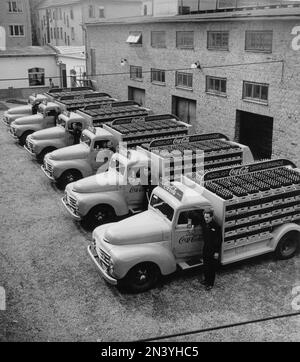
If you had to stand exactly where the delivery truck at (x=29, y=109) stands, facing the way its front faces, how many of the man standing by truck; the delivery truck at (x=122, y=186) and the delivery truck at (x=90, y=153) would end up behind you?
0

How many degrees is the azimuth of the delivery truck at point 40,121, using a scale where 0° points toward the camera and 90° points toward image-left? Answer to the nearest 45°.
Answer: approximately 45°

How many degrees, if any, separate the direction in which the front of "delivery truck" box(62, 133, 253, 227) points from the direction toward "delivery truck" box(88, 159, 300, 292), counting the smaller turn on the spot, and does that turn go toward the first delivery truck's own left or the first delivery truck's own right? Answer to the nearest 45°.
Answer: approximately 90° to the first delivery truck's own left

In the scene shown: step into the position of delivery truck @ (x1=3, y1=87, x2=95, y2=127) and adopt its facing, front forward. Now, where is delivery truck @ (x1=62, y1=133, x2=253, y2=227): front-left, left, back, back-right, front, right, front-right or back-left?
front-left

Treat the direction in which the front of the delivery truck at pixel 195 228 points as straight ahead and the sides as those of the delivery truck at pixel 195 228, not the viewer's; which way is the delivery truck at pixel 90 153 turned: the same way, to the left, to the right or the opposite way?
the same way

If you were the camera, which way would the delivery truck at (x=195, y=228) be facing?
facing the viewer and to the left of the viewer

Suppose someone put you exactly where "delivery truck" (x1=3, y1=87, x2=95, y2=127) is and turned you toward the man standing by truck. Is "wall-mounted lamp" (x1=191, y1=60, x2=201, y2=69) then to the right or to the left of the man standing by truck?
left

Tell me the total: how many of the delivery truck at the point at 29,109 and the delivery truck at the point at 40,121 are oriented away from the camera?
0

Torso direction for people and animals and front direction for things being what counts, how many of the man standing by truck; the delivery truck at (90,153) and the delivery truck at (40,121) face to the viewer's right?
0

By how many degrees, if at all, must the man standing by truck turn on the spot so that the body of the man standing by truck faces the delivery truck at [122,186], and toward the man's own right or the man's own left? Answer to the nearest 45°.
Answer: approximately 90° to the man's own right

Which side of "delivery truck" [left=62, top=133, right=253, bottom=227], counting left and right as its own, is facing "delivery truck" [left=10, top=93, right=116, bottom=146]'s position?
right

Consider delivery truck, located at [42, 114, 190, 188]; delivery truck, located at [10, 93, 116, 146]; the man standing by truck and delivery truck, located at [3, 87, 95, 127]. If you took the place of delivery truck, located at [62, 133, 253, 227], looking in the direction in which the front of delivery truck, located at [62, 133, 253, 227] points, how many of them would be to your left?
1

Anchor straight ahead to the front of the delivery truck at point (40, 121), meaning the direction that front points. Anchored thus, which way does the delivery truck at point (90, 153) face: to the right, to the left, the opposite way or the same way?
the same way

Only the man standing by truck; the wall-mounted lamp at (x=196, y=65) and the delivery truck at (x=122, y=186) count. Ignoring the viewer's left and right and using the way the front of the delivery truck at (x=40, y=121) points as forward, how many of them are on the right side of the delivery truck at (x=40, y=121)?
0

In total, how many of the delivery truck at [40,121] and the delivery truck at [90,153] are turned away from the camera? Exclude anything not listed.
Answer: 0

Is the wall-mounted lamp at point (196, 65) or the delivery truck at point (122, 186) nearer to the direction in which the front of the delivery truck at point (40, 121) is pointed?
the delivery truck

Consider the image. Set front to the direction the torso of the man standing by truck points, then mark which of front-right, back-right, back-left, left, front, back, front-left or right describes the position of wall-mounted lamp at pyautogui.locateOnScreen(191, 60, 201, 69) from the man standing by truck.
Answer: back-right

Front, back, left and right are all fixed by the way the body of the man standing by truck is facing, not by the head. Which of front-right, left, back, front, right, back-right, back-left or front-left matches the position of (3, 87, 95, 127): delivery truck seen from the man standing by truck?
right

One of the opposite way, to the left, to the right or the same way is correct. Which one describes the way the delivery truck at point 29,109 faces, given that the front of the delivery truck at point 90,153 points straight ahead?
the same way

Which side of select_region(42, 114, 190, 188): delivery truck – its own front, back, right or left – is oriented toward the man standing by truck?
left
